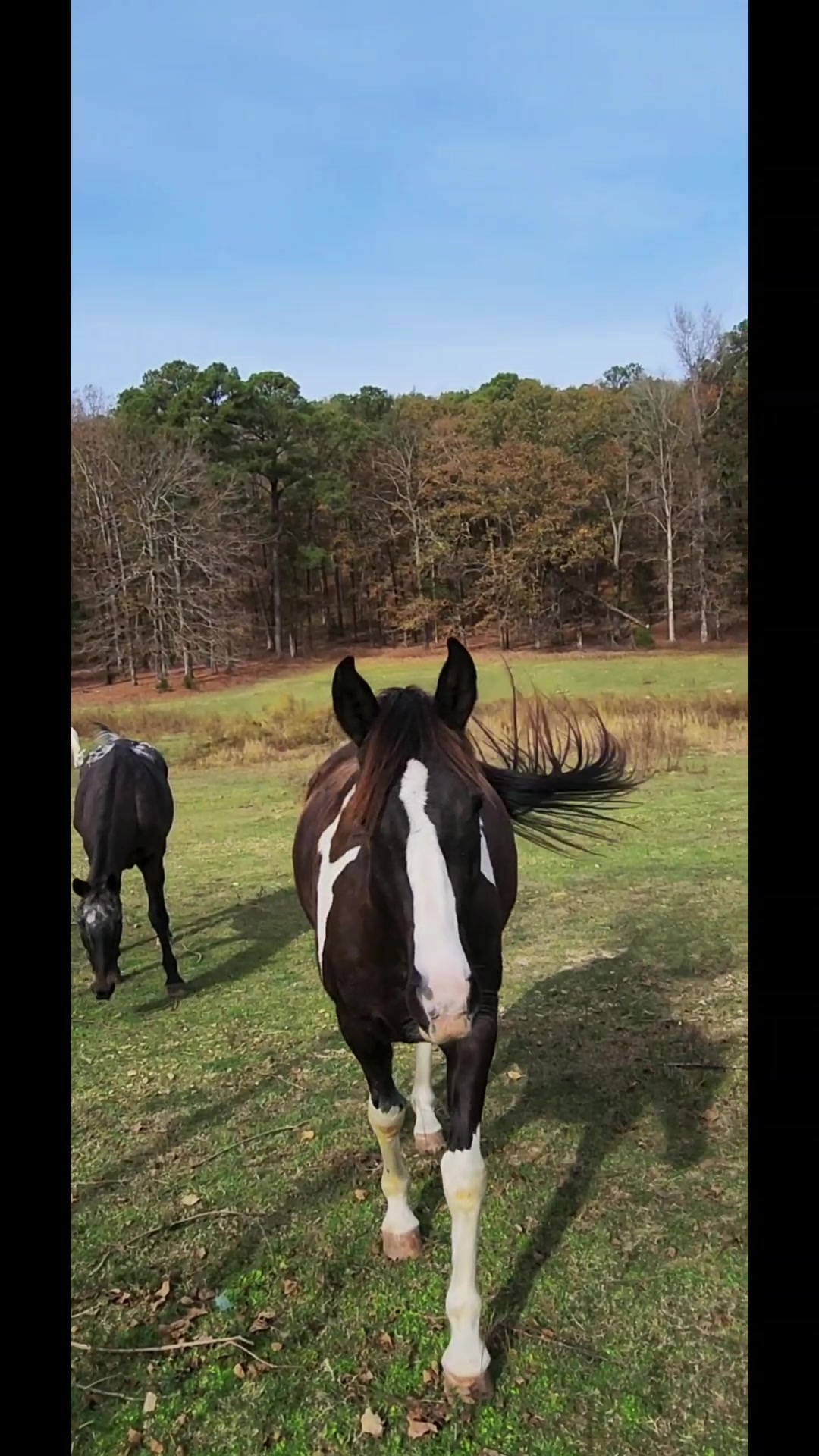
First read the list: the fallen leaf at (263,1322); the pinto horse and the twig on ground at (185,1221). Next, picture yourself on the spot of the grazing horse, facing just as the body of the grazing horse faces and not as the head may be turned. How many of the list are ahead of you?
3

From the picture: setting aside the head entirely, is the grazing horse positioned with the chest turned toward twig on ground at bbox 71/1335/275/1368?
yes

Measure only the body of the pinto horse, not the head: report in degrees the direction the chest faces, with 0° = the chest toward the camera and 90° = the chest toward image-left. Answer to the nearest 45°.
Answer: approximately 0°
